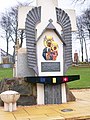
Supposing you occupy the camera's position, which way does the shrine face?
facing the viewer

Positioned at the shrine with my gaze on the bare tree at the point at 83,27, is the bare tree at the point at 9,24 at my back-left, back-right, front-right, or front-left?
front-left

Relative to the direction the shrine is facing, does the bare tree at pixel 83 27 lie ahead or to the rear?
to the rear

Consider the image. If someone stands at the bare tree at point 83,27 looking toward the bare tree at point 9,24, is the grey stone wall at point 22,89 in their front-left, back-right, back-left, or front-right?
front-left

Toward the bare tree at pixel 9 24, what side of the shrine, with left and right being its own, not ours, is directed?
back
